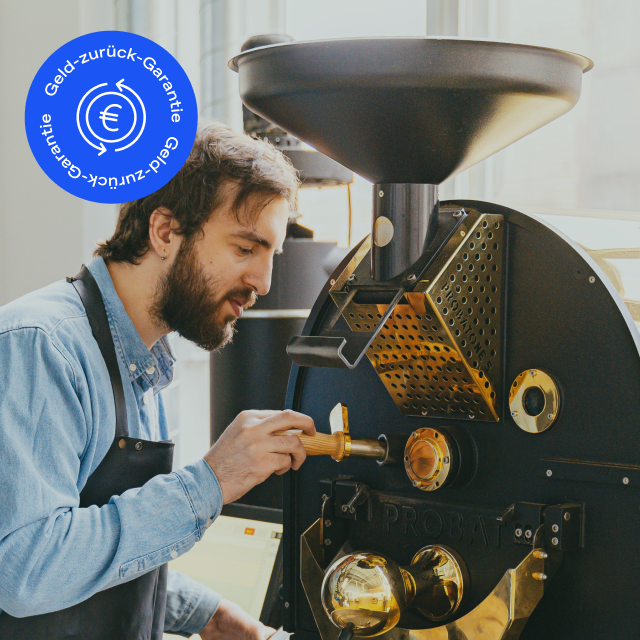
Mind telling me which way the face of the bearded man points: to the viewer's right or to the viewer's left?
to the viewer's right

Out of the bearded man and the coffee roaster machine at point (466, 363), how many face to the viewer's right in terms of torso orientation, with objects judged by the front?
1

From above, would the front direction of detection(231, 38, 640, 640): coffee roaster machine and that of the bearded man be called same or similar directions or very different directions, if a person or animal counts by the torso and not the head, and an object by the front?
very different directions

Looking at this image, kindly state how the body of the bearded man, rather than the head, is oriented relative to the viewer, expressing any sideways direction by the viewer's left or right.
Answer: facing to the right of the viewer

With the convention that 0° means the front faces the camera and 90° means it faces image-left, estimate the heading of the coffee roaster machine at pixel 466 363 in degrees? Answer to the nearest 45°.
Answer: approximately 45°
